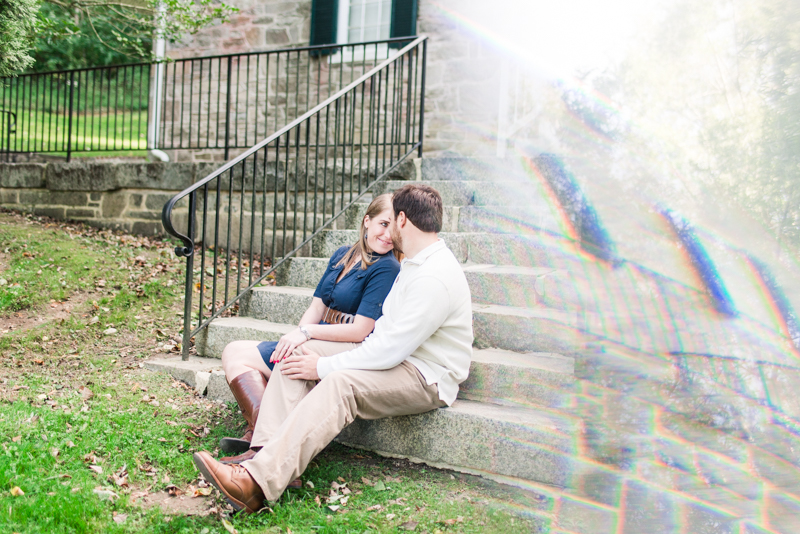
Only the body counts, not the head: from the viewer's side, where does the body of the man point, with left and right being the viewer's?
facing to the left of the viewer

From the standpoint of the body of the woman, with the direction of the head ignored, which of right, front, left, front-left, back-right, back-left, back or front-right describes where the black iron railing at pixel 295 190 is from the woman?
back-right

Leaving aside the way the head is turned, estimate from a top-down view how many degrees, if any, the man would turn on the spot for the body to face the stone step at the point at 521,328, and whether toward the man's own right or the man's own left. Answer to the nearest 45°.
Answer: approximately 135° to the man's own right

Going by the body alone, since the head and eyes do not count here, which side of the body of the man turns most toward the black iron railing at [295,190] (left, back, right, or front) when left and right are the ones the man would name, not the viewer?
right

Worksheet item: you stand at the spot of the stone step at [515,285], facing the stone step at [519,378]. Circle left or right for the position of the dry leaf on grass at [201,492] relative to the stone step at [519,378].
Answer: right

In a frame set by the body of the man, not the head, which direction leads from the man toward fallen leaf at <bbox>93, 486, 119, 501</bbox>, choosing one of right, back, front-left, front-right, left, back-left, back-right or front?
front

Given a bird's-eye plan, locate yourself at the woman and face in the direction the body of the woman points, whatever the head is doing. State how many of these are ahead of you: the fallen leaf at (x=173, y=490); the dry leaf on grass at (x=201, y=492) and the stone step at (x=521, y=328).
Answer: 2

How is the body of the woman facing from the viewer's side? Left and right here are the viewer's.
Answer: facing the viewer and to the left of the viewer

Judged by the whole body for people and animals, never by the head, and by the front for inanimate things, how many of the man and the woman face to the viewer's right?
0
